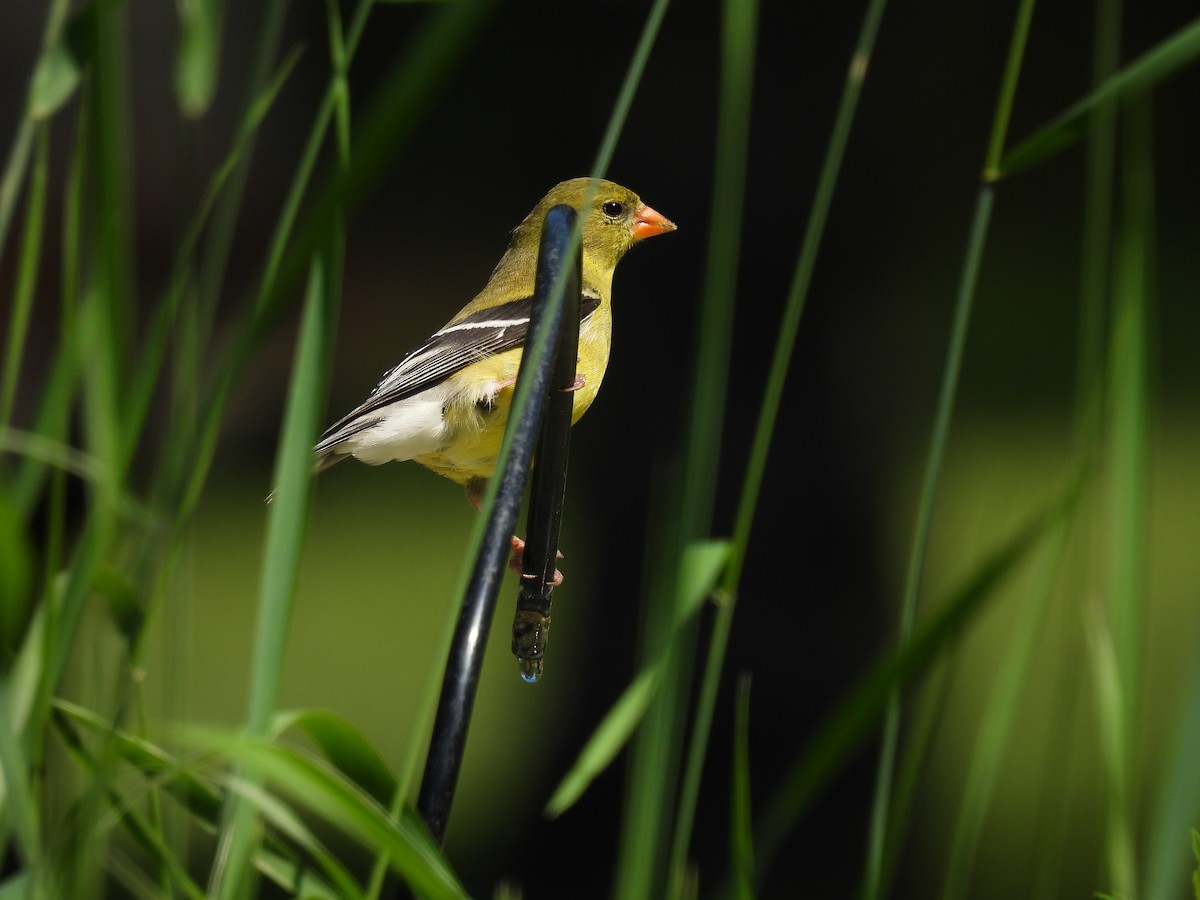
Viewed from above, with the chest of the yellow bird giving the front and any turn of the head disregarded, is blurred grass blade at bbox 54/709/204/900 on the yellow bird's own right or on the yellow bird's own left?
on the yellow bird's own right

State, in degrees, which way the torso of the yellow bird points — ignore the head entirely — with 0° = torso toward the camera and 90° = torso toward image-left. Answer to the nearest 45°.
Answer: approximately 270°

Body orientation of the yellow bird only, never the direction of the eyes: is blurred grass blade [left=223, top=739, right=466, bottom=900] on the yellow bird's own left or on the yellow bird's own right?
on the yellow bird's own right

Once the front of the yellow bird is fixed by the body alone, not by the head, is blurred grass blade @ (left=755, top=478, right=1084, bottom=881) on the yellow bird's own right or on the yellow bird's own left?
on the yellow bird's own right

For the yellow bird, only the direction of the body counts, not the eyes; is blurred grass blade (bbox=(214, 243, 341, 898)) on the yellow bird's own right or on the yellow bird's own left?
on the yellow bird's own right

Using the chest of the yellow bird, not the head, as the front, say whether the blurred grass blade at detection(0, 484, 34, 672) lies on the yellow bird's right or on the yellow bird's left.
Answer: on the yellow bird's right
